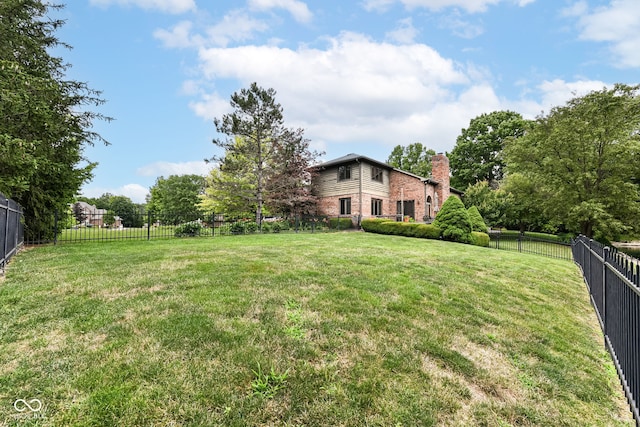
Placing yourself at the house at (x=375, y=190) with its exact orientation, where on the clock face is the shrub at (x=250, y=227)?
The shrub is roughly at 9 o'clock from the house.

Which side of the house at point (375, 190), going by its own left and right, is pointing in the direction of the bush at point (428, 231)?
back
